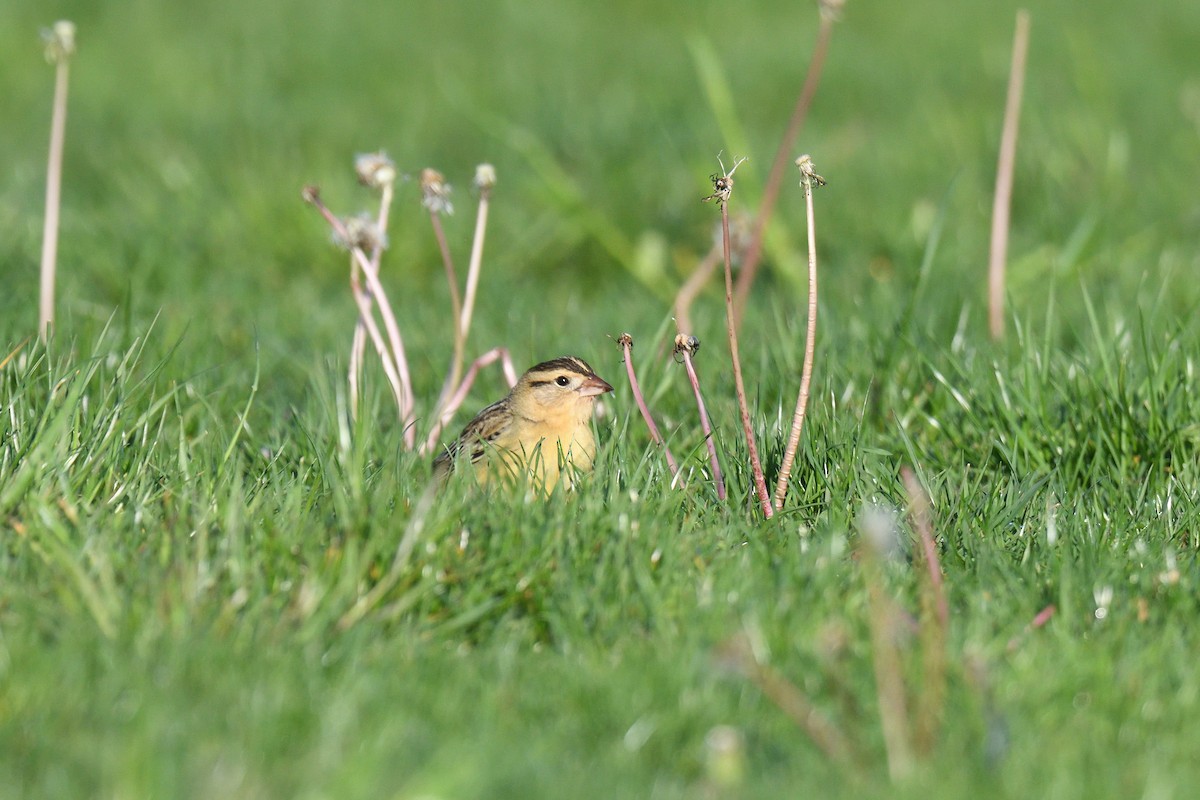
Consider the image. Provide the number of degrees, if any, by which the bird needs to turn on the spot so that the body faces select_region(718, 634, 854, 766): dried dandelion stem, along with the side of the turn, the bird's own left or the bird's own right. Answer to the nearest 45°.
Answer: approximately 45° to the bird's own right

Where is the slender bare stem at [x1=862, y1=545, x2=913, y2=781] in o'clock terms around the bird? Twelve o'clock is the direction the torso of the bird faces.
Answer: The slender bare stem is roughly at 1 o'clock from the bird.

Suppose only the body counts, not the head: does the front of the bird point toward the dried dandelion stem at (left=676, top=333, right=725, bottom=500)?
yes

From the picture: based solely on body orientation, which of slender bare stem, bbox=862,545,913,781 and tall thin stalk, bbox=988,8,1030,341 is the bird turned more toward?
the slender bare stem

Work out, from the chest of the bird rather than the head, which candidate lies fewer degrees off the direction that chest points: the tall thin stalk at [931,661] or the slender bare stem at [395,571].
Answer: the tall thin stalk

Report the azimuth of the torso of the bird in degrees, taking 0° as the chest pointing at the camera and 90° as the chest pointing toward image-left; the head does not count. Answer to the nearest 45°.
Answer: approximately 315°

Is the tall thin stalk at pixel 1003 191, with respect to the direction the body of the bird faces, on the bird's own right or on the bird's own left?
on the bird's own left
